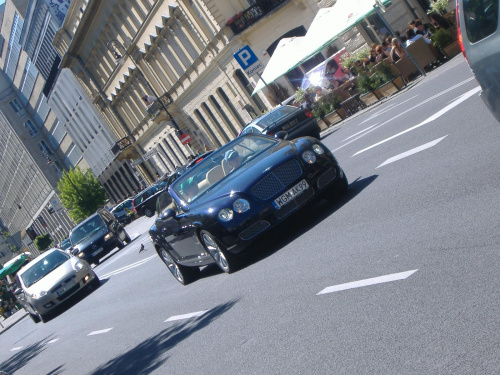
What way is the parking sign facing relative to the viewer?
toward the camera

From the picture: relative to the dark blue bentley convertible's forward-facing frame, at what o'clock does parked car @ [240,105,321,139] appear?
The parked car is roughly at 8 o'clock from the dark blue bentley convertible.

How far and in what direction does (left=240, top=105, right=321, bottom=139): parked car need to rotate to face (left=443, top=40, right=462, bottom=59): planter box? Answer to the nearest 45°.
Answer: approximately 135° to its right

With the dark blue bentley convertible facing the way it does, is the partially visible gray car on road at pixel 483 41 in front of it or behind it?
in front

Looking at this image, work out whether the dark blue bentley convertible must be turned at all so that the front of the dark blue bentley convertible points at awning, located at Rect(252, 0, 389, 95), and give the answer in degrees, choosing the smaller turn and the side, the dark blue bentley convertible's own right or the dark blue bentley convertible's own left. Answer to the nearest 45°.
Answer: approximately 135° to the dark blue bentley convertible's own left

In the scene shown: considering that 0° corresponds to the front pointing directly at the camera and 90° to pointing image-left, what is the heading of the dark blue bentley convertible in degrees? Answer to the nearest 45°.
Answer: approximately 315°

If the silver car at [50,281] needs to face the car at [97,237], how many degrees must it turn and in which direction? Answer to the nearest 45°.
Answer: approximately 135° to its left

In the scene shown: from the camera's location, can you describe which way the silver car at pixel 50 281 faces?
facing the viewer and to the right of the viewer

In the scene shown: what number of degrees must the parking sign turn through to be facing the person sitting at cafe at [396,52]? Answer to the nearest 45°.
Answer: approximately 45° to its left

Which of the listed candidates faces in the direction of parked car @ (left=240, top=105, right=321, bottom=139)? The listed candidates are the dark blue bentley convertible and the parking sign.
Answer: the parking sign
